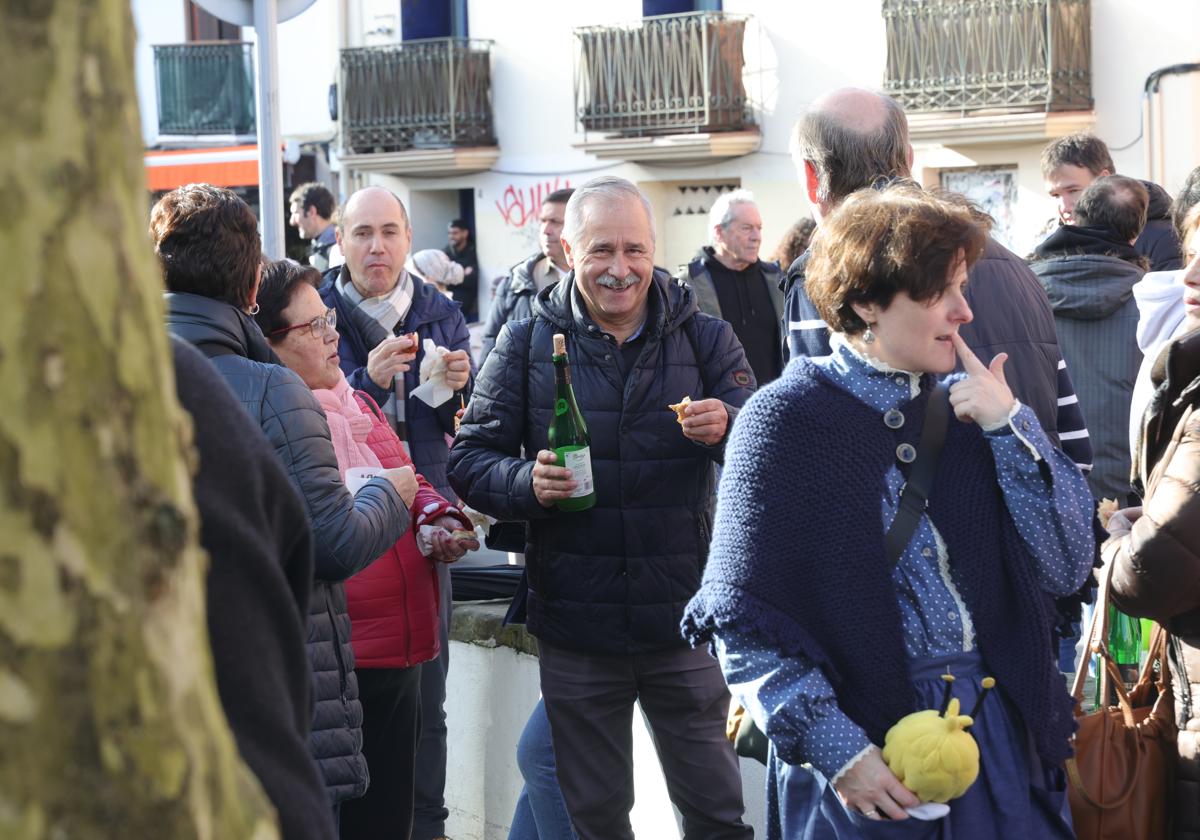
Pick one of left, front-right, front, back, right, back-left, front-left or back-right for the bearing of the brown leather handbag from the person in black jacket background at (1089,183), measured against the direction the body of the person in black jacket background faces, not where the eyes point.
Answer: front-left

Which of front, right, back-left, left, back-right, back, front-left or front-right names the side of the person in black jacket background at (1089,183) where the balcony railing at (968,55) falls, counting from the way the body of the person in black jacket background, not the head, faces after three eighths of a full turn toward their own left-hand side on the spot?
left

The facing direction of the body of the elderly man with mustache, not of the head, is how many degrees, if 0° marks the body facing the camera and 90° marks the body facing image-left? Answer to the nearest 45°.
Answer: approximately 0°

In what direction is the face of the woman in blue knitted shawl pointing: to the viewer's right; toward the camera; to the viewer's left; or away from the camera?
to the viewer's right

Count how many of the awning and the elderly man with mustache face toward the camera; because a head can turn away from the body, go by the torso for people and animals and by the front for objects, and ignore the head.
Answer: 2

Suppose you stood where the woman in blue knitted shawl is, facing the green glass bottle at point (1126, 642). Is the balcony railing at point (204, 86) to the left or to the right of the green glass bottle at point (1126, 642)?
left

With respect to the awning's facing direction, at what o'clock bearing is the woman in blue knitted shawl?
The woman in blue knitted shawl is roughly at 12 o'clock from the awning.

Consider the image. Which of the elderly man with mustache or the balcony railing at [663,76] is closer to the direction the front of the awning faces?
the elderly man with mustache
